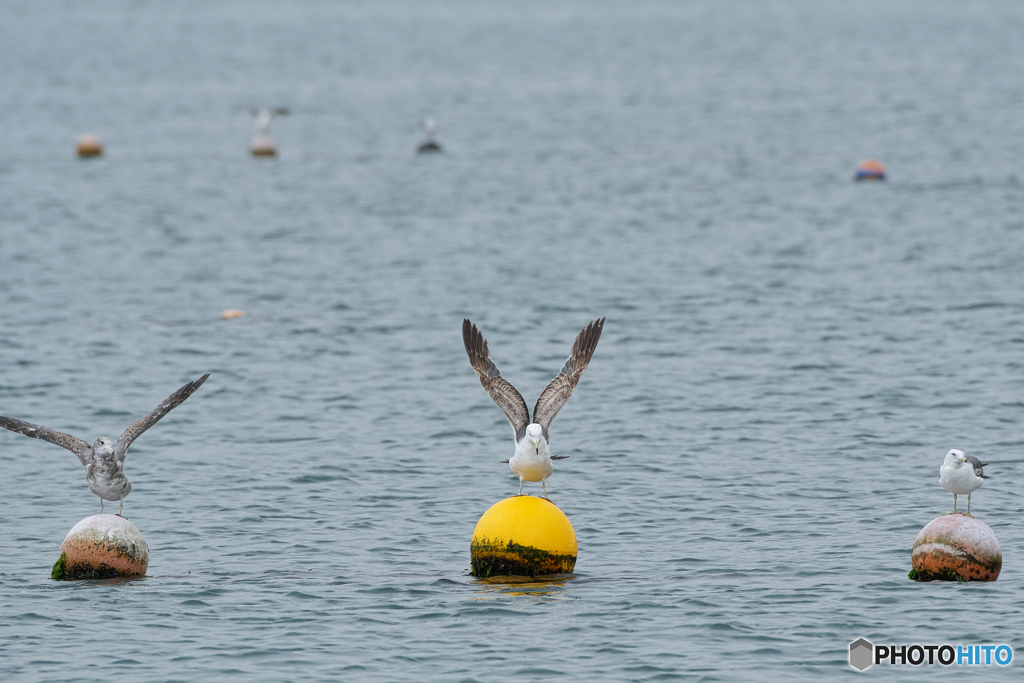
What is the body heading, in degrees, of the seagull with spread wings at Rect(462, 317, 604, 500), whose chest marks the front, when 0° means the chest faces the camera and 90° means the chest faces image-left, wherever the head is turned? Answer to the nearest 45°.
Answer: approximately 0°

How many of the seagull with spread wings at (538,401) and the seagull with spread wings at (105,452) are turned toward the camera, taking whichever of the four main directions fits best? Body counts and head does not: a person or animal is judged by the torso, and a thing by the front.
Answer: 2

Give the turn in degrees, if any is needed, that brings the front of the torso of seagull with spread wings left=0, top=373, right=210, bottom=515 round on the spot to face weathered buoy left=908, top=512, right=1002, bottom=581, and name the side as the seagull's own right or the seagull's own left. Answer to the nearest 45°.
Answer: approximately 90° to the seagull's own left

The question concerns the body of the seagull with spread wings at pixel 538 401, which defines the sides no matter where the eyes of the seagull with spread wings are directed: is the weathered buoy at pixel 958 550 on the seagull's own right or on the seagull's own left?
on the seagull's own left

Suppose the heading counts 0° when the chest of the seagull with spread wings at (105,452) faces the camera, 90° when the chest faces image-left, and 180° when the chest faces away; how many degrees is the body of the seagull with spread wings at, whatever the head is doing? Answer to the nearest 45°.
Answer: approximately 0°

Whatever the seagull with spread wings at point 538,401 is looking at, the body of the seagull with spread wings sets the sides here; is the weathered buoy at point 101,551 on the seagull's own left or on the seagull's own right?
on the seagull's own right

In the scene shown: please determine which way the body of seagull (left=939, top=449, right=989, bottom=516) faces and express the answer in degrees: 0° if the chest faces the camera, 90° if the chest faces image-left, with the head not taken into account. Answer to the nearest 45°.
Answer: approximately 45°

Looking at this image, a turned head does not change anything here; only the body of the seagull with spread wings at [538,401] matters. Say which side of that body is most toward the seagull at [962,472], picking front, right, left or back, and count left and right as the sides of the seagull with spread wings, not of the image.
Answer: left

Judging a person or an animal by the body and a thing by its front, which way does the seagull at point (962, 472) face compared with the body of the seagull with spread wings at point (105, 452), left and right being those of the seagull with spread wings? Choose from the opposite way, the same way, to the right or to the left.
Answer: to the right

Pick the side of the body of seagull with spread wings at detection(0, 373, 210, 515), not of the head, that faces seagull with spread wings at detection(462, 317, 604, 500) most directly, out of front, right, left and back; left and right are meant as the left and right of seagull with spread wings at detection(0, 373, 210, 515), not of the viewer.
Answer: left

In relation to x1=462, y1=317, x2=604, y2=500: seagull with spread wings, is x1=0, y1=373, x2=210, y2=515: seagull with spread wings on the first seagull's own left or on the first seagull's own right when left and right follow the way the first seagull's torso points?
on the first seagull's own right
